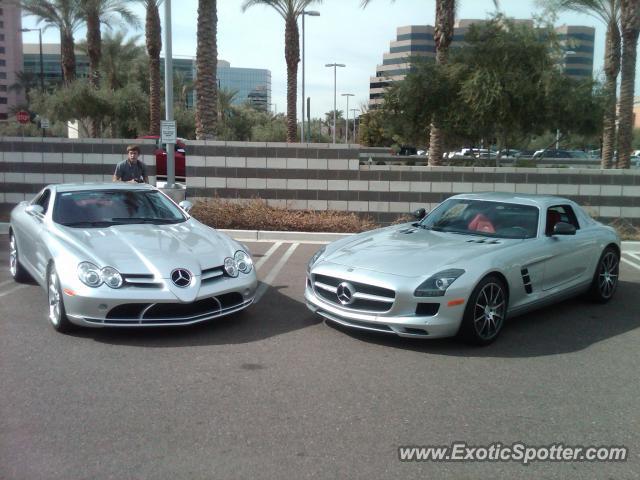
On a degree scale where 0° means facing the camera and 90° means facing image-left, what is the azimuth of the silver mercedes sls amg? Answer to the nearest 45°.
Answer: approximately 45°

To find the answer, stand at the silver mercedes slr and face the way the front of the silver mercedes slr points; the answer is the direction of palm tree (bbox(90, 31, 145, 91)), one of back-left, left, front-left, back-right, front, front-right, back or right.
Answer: back-left

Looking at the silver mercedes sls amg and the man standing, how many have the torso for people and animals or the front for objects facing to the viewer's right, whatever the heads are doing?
0

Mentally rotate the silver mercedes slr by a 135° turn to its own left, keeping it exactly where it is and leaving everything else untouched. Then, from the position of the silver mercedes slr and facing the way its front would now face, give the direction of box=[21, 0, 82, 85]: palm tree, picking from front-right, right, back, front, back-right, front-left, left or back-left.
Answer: front

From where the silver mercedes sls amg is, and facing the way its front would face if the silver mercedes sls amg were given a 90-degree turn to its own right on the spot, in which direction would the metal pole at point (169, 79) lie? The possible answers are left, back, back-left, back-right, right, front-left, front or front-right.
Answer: front

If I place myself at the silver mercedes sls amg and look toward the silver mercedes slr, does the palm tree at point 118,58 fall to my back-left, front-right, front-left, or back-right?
front-right

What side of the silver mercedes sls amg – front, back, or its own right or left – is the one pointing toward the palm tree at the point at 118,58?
right

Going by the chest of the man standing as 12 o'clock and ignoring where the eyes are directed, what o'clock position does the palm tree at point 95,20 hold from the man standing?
The palm tree is roughly at 6 o'clock from the man standing.

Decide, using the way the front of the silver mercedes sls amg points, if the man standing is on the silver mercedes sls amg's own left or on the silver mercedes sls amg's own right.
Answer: on the silver mercedes sls amg's own right

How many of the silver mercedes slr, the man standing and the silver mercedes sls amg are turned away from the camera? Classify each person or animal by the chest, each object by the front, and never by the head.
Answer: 0

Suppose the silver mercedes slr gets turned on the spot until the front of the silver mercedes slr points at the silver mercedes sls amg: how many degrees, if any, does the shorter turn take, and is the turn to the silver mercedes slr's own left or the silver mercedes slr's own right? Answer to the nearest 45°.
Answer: approximately 45° to the silver mercedes slr's own left

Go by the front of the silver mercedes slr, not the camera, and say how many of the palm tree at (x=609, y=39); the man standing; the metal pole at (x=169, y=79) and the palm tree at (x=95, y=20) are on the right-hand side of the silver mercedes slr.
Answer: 0

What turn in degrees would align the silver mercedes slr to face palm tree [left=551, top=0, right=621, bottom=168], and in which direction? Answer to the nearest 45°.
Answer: approximately 90° to its left

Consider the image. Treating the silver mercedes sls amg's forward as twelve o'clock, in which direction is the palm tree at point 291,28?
The palm tree is roughly at 4 o'clock from the silver mercedes sls amg.

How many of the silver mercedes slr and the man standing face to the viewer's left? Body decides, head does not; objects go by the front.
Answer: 0

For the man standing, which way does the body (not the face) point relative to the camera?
toward the camera

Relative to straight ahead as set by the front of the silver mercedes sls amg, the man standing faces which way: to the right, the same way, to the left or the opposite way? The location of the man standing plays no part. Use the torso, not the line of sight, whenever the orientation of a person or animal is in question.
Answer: to the left

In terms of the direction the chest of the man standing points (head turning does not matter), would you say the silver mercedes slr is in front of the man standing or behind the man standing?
in front

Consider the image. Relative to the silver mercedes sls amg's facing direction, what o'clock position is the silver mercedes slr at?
The silver mercedes slr is roughly at 1 o'clock from the silver mercedes sls amg.

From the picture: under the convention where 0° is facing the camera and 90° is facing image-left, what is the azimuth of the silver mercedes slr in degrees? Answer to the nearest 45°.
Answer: approximately 315°

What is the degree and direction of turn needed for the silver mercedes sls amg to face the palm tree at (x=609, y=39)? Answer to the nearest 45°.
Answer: approximately 135° to its right
